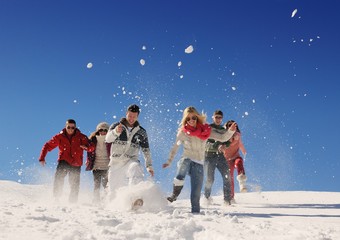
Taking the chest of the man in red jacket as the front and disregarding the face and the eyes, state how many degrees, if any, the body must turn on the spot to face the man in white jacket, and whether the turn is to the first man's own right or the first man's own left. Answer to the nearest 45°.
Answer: approximately 45° to the first man's own left

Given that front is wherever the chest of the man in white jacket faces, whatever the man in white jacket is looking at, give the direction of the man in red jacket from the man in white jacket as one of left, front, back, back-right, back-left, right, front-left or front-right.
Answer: back-right

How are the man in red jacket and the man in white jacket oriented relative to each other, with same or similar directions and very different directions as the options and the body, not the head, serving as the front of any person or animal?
same or similar directions

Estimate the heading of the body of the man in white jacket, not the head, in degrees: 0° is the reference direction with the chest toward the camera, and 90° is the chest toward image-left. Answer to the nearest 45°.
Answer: approximately 0°

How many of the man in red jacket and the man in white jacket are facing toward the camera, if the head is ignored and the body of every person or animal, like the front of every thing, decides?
2

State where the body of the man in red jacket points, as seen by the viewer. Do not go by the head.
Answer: toward the camera
